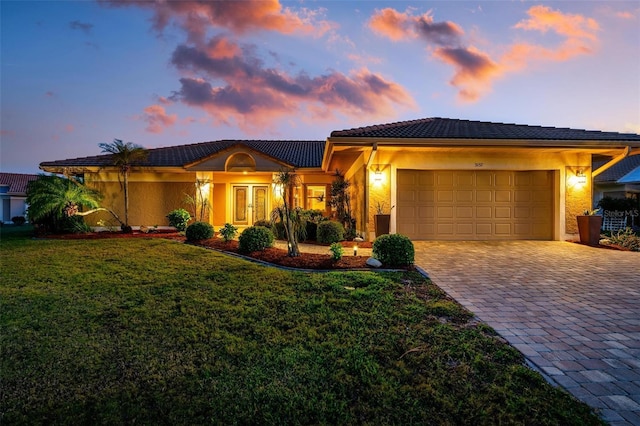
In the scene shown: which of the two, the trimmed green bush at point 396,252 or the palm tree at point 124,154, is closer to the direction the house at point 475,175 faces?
the trimmed green bush

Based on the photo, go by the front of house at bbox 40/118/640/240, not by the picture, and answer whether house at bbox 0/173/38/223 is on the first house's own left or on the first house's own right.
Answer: on the first house's own right

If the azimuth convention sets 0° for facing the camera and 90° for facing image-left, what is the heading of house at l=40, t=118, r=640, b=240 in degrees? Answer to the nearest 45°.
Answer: approximately 0°

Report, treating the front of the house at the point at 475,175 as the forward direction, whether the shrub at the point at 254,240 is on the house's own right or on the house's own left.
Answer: on the house's own right

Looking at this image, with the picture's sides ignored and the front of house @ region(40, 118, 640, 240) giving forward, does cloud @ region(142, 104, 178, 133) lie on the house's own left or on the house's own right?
on the house's own right

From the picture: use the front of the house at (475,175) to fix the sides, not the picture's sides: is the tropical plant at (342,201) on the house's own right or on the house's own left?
on the house's own right

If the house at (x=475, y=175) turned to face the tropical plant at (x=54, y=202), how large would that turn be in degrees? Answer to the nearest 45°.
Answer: approximately 90° to its right

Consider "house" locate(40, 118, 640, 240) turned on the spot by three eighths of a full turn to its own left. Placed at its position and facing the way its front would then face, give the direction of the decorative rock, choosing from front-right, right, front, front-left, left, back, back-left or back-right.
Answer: back

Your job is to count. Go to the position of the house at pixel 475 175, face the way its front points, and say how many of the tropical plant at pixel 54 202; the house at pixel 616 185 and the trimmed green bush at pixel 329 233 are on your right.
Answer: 2
